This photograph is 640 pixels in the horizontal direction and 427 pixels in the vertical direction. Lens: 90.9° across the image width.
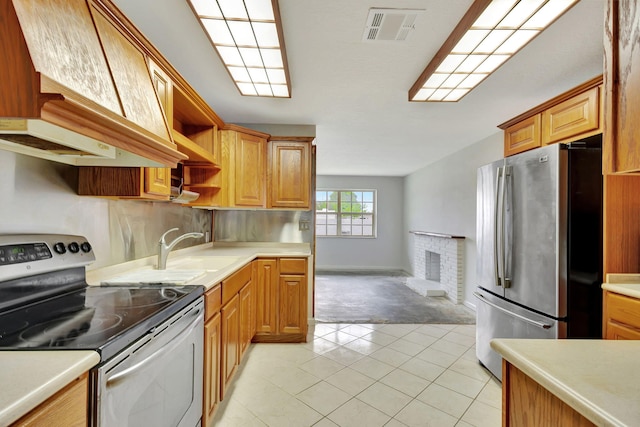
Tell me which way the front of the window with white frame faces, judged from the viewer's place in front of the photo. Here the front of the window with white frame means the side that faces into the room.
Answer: facing the viewer

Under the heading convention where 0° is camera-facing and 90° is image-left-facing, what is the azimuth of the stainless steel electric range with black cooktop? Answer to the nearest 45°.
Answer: approximately 315°

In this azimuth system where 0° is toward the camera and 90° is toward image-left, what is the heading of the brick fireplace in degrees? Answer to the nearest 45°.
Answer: approximately 45°

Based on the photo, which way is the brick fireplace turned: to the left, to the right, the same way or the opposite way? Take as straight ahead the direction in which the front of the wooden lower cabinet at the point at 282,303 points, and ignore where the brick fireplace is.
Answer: to the right

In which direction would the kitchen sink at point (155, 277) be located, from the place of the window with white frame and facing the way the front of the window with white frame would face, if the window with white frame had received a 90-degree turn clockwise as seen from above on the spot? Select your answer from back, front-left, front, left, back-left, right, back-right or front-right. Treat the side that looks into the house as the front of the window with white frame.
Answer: left

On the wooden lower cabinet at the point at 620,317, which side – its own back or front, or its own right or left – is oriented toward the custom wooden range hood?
front

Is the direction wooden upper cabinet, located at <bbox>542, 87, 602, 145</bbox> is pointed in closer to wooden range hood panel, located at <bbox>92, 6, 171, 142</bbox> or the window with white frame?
the wooden range hood panel

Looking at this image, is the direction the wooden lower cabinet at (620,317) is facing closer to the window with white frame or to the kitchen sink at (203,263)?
the kitchen sink

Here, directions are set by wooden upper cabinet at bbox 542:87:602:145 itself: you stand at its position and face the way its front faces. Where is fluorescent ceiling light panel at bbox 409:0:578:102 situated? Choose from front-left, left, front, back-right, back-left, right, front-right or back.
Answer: front

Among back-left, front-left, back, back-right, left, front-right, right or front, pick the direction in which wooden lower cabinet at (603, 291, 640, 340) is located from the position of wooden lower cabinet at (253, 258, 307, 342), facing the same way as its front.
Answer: front-left

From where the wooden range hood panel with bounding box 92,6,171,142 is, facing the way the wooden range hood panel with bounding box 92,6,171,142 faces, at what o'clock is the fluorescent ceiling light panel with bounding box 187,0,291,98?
The fluorescent ceiling light panel is roughly at 10 o'clock from the wooden range hood panel.

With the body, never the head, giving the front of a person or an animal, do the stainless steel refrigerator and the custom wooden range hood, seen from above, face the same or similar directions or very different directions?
very different directions

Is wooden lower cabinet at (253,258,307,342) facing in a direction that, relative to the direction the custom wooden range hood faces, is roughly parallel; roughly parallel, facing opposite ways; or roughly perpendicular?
roughly perpendicular

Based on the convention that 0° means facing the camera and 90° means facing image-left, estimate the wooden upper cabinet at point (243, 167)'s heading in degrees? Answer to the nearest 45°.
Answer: approximately 315°

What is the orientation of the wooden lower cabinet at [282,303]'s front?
toward the camera

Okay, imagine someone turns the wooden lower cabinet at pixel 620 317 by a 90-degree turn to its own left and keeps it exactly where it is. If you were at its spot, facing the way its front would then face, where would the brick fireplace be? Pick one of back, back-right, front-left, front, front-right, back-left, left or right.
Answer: back

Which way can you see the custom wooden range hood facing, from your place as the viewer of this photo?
facing the viewer and to the right of the viewer
